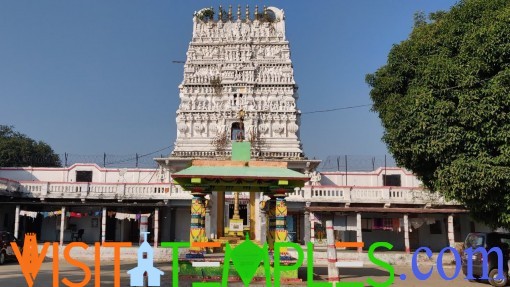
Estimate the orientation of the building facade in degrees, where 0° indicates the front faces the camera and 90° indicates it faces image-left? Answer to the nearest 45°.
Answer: approximately 0°
